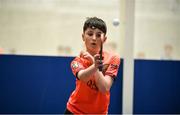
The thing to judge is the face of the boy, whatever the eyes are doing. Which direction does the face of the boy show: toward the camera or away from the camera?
toward the camera

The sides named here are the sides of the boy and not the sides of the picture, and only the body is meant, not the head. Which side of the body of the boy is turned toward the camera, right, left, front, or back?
front
